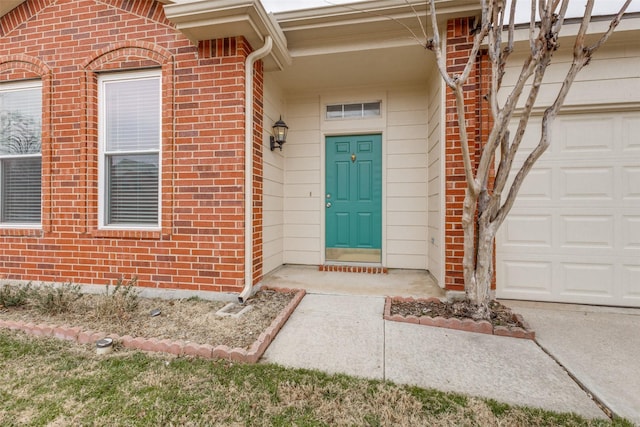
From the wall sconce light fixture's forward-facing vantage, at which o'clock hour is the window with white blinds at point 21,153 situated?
The window with white blinds is roughly at 6 o'clock from the wall sconce light fixture.

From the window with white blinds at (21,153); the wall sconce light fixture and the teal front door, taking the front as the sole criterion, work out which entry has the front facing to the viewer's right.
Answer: the wall sconce light fixture

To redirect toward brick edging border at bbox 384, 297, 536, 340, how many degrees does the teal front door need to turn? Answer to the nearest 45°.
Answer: approximately 45° to its left

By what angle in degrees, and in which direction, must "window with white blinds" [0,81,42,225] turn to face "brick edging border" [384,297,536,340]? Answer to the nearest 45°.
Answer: approximately 45° to its left

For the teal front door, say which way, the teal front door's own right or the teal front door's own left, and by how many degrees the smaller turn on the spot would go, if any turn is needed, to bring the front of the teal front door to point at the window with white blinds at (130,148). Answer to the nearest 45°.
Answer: approximately 45° to the teal front door's own right

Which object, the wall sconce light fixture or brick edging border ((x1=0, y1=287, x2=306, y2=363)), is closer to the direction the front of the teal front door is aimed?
the brick edging border

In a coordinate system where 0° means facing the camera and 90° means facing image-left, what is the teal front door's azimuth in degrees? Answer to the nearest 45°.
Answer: approximately 0°

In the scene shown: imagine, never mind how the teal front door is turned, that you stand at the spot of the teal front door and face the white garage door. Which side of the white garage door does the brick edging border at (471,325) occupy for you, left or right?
right

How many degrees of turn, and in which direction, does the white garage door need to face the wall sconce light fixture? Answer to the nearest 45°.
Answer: approximately 45° to its right

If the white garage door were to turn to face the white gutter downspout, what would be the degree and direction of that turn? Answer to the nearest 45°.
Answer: approximately 45° to its right

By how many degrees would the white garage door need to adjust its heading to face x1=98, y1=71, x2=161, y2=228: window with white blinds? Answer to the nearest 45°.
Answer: approximately 45° to its right
